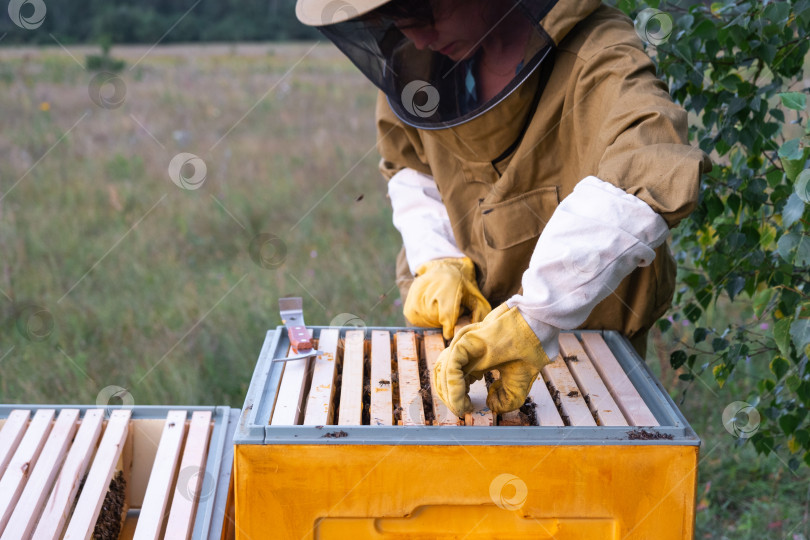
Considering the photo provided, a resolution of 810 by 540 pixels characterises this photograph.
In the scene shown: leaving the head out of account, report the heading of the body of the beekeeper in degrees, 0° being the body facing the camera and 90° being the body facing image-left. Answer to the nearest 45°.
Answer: approximately 45°

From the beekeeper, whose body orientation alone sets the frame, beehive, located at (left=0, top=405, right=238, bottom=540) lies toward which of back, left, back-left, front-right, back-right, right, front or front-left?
front-right
